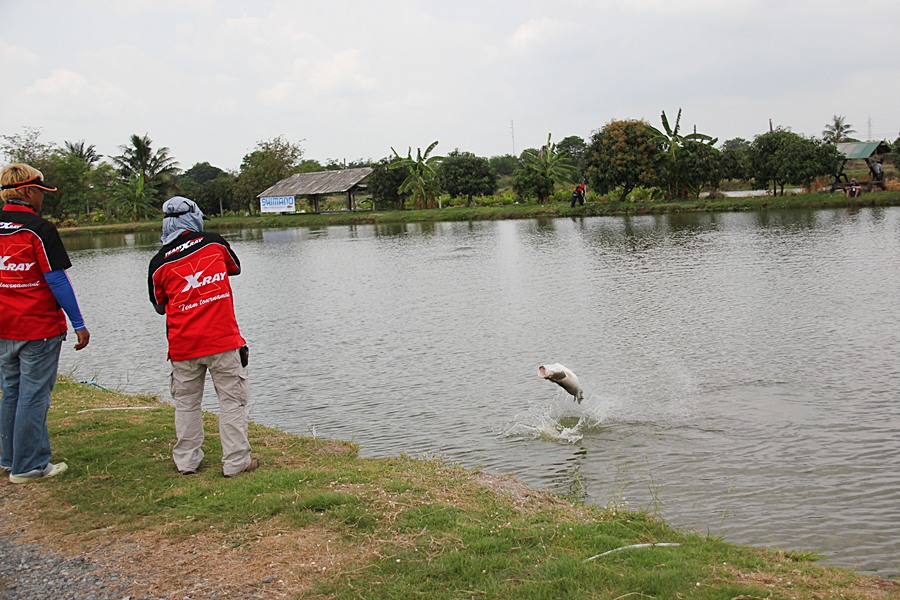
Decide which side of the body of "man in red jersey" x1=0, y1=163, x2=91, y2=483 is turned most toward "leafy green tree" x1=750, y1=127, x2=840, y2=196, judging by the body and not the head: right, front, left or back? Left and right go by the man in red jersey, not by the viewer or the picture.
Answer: front

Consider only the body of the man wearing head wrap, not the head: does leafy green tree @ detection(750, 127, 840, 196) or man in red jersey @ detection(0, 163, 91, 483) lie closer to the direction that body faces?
the leafy green tree

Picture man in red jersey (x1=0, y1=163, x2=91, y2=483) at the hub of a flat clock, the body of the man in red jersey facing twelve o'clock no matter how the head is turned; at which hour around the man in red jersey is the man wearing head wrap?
The man wearing head wrap is roughly at 2 o'clock from the man in red jersey.

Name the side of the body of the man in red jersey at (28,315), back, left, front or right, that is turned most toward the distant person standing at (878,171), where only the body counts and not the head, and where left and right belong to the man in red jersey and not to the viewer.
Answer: front

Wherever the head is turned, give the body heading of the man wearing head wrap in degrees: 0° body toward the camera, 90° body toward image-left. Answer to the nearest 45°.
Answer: approximately 180°

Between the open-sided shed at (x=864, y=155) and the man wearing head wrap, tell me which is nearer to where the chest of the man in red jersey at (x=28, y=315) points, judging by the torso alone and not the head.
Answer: the open-sided shed

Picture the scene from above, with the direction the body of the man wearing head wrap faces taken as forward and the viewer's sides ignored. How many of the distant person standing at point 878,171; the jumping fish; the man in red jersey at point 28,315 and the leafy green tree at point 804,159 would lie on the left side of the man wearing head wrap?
1

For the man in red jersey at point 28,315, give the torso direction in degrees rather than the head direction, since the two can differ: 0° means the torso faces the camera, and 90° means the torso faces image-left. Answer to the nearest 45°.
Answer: approximately 225°

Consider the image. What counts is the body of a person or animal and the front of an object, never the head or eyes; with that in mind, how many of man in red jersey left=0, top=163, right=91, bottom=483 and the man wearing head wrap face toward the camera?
0

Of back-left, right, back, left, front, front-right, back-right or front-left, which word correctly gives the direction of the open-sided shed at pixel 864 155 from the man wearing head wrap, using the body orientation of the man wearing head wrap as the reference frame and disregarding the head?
front-right

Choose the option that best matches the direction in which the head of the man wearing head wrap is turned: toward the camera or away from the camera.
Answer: away from the camera
